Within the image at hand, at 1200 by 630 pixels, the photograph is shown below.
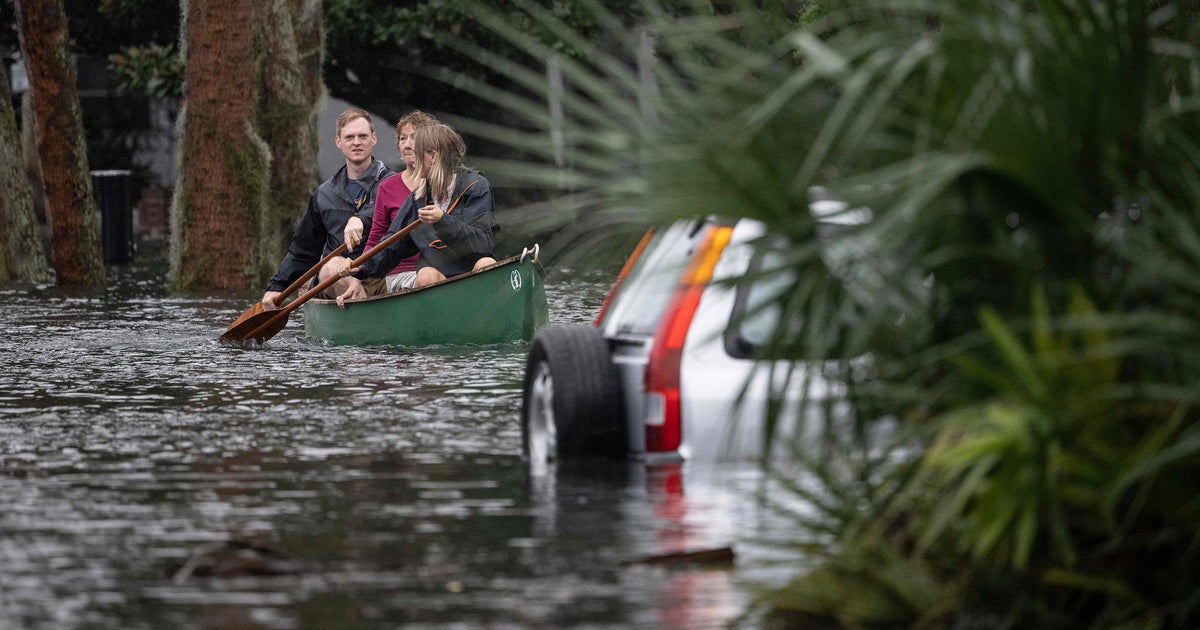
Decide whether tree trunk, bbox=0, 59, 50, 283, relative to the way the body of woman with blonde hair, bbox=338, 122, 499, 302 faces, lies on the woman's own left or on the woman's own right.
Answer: on the woman's own right

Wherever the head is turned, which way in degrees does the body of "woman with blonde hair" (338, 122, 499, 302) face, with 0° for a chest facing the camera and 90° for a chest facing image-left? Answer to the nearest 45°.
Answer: approximately 45°

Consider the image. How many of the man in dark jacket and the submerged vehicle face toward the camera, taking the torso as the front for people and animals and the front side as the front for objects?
1

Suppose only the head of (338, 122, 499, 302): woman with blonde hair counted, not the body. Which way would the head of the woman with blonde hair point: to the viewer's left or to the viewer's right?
to the viewer's left

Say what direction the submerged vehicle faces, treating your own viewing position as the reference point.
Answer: facing away from the viewer and to the right of the viewer

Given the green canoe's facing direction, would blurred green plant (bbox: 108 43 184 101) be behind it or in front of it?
behind
